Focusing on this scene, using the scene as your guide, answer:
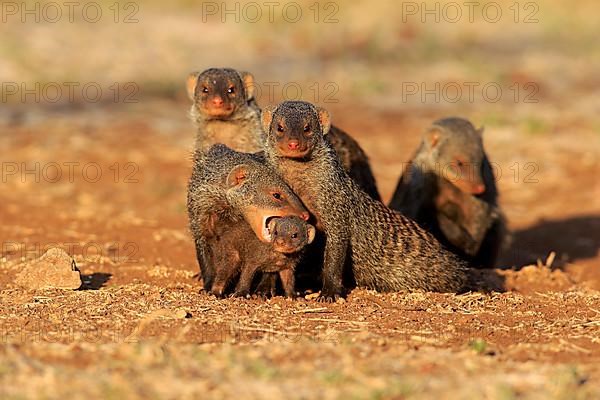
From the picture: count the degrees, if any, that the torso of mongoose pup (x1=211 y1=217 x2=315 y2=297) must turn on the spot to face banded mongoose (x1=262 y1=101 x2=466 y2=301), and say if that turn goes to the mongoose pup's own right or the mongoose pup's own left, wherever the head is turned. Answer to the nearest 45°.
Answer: approximately 45° to the mongoose pup's own left

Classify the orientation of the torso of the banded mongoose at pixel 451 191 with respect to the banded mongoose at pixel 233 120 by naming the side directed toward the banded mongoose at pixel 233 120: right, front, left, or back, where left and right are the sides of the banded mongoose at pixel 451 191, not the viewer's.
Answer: right

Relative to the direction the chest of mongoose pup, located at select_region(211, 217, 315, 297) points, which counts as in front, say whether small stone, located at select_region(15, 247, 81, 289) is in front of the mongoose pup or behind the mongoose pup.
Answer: behind

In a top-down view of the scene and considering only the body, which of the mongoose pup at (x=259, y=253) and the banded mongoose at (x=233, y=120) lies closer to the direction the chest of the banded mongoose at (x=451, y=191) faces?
the mongoose pup

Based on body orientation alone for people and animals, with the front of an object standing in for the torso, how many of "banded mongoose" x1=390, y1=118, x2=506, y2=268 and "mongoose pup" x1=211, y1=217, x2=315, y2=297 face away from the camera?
0
